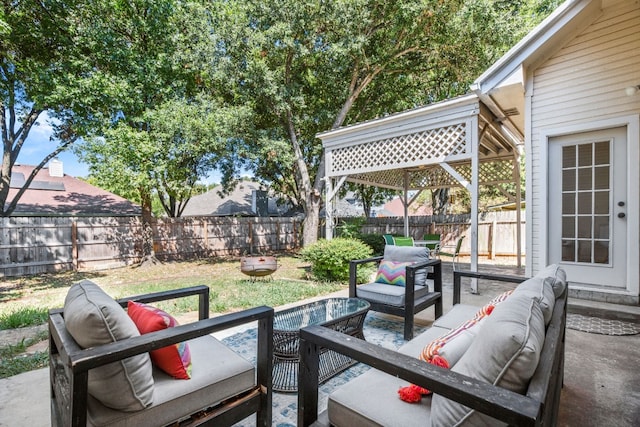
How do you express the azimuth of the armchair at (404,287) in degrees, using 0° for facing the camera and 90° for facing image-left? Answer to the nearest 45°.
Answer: approximately 45°

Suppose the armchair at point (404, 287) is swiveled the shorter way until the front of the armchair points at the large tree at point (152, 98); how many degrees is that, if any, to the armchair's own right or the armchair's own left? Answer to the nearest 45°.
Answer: approximately 90° to the armchair's own right

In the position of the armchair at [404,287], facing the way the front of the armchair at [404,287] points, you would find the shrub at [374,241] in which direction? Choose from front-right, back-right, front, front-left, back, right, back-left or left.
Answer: back-right

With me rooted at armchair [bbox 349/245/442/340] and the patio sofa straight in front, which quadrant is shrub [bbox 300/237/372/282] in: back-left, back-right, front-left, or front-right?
back-right

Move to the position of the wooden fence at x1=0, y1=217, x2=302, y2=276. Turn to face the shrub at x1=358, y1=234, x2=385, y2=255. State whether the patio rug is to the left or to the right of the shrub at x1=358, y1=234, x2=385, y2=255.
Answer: right

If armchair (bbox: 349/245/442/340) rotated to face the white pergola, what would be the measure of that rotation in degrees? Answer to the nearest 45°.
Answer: approximately 135° to its right

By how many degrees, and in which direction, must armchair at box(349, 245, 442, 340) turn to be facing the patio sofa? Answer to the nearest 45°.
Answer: approximately 45° to its left

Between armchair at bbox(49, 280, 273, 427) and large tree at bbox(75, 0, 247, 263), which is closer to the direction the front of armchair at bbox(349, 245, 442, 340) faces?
the armchair

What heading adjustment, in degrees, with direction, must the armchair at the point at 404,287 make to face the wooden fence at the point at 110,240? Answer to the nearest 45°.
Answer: approximately 90° to its right
